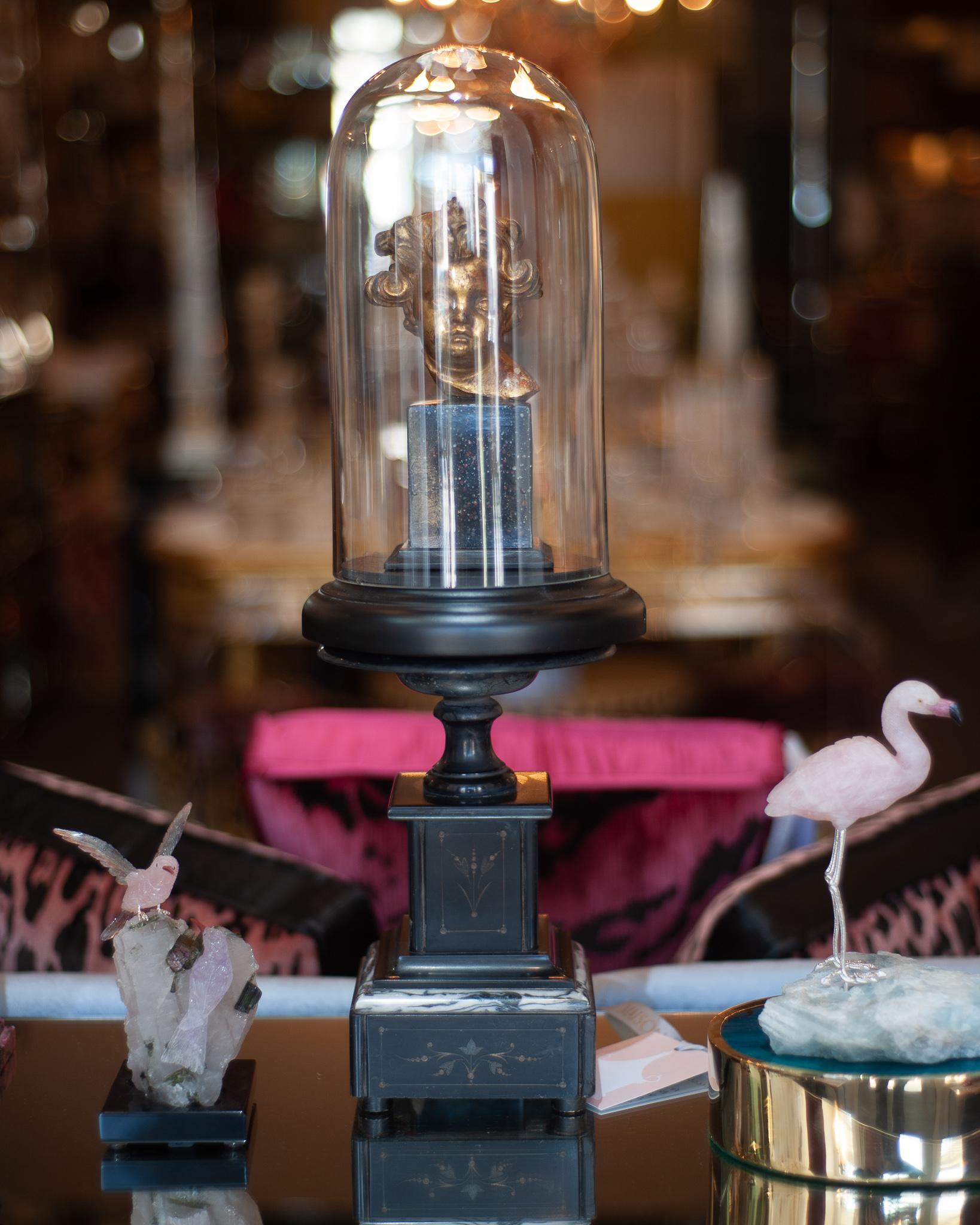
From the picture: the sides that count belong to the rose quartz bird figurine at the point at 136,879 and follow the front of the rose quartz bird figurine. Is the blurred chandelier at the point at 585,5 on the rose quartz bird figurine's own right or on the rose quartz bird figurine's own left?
on the rose quartz bird figurine's own left

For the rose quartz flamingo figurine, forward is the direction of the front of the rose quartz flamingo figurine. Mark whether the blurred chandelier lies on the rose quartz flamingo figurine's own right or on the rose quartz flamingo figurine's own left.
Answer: on the rose quartz flamingo figurine's own left

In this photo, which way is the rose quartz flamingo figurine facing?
to the viewer's right
